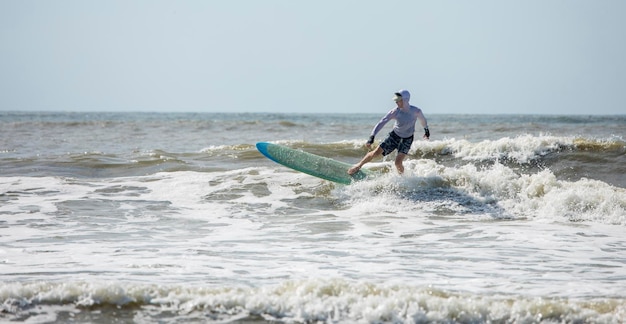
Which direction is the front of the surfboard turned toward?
to the viewer's left

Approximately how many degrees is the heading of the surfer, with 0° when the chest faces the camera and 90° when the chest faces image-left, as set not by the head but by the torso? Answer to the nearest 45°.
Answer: approximately 45°

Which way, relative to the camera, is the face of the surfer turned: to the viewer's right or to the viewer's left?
to the viewer's left
